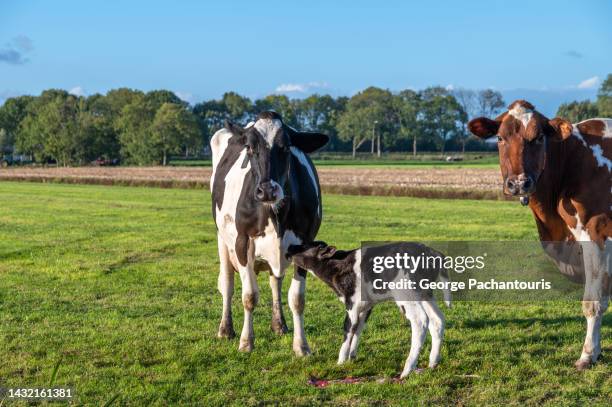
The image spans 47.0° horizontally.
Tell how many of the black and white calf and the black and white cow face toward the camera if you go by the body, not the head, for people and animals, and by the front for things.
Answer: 1

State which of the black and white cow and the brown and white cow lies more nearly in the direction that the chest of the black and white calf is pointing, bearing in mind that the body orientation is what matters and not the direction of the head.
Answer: the black and white cow

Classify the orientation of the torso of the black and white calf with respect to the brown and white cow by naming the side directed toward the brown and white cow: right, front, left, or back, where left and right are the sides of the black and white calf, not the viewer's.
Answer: back

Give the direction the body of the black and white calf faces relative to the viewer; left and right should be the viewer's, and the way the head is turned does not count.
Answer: facing to the left of the viewer

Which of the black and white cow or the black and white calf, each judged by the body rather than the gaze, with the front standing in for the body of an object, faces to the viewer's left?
the black and white calf

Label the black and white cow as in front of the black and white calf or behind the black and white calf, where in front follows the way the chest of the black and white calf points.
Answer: in front

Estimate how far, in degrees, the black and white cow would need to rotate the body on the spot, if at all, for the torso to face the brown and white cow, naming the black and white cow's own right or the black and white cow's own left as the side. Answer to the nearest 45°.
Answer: approximately 90° to the black and white cow's own left

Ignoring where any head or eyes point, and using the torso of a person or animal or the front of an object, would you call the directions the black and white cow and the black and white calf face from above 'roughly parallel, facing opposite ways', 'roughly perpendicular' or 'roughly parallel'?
roughly perpendicular

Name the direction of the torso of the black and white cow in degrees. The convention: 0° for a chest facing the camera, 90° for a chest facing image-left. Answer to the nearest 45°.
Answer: approximately 0°

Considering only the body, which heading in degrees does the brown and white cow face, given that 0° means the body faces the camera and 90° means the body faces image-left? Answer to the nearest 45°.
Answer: approximately 45°

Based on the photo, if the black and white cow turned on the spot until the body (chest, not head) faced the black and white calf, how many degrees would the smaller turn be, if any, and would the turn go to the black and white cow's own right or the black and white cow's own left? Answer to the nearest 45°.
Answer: approximately 45° to the black and white cow's own left
